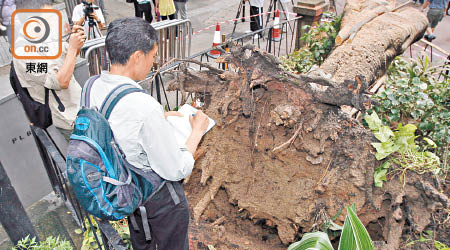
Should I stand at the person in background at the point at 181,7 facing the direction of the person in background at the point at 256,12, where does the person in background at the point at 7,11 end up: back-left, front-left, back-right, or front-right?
back-right

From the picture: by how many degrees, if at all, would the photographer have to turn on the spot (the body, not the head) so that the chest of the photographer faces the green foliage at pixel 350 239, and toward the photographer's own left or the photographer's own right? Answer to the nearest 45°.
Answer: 0° — they already face it

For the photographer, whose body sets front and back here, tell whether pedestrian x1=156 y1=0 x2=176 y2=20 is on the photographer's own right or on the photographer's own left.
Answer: on the photographer's own left

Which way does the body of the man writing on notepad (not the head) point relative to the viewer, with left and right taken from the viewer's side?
facing away from the viewer and to the right of the viewer

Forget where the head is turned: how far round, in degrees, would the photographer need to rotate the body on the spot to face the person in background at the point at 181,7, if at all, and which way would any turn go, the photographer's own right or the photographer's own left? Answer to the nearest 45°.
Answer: approximately 135° to the photographer's own left

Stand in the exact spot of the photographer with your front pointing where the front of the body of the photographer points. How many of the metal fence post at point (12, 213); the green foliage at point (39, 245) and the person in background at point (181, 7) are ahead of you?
2

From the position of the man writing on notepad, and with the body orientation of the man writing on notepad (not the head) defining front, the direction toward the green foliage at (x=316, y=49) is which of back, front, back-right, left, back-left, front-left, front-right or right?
front

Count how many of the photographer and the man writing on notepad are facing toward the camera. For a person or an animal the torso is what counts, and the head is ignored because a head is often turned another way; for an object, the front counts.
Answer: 1

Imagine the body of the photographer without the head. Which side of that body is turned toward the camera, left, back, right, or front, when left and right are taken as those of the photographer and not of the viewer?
front

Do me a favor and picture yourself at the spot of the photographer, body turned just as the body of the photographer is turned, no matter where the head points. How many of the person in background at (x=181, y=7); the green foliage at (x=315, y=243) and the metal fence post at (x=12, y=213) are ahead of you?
2
